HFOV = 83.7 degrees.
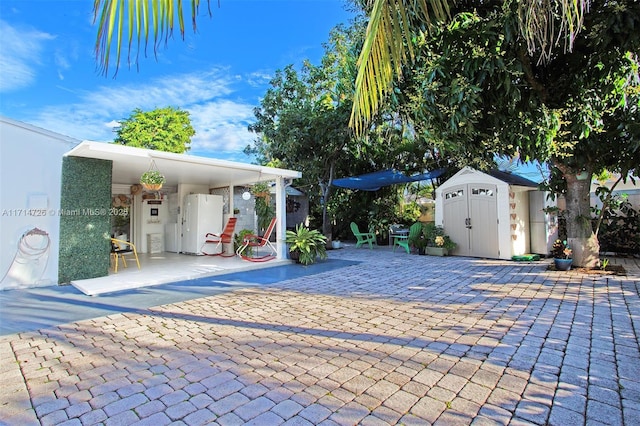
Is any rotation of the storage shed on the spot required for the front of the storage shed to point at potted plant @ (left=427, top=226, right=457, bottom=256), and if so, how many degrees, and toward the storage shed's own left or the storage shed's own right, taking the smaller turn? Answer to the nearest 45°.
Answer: approximately 45° to the storage shed's own right

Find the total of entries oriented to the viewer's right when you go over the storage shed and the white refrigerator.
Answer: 0

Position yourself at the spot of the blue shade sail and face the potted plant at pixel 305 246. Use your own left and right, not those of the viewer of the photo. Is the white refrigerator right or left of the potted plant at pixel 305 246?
right

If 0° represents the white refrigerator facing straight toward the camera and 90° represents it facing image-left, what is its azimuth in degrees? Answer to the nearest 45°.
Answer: approximately 45°

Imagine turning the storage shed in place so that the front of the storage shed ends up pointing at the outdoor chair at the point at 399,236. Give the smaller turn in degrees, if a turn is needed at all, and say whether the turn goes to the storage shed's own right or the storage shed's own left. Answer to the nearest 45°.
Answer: approximately 90° to the storage shed's own right

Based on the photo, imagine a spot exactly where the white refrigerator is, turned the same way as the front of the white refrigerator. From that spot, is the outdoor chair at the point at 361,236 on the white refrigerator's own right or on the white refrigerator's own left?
on the white refrigerator's own left

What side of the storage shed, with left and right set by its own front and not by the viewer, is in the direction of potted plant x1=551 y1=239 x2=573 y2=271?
left

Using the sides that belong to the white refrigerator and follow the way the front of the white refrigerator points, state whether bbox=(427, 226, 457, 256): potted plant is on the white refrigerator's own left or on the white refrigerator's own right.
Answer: on the white refrigerator's own left

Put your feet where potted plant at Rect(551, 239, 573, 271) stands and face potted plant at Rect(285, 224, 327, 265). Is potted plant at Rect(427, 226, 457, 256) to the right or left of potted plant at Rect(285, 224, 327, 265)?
right

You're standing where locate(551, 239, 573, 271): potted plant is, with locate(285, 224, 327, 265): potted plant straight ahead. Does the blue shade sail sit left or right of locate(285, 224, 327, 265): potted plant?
right

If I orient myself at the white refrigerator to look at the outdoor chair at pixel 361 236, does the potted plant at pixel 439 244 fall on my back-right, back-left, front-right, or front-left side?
front-right
